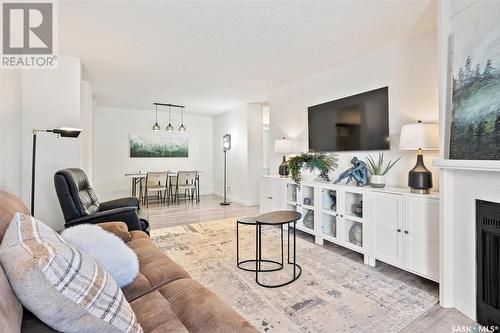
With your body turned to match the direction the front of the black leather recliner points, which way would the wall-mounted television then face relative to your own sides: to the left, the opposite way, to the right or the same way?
the opposite way

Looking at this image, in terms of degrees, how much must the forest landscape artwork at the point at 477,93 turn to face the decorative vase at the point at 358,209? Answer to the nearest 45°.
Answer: approximately 90° to its right

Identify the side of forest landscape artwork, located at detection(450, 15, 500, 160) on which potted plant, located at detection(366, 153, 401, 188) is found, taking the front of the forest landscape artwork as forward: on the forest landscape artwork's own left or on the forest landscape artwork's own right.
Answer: on the forest landscape artwork's own right

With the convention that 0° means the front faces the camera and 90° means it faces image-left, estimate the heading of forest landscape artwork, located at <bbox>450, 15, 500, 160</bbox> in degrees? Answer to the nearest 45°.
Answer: approximately 45°

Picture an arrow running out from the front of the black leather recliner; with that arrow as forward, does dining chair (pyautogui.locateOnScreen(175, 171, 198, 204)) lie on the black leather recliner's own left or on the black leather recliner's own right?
on the black leather recliner's own left

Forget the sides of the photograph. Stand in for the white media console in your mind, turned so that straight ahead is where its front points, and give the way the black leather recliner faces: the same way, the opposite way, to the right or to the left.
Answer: the opposite way

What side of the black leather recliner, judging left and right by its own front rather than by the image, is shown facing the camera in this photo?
right

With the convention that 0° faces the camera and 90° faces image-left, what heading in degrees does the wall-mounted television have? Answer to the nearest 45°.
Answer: approximately 45°
